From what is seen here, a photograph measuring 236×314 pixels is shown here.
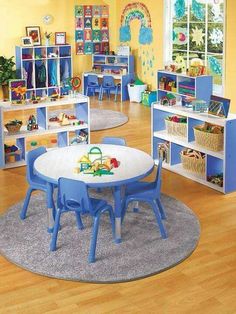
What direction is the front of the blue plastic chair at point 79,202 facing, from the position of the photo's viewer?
facing away from the viewer and to the right of the viewer

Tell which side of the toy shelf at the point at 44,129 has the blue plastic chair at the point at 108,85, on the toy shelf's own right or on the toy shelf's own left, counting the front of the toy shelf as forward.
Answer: on the toy shelf's own left

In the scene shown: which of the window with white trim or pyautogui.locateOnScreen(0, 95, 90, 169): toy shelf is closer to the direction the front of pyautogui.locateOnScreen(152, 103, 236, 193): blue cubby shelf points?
the toy shelf

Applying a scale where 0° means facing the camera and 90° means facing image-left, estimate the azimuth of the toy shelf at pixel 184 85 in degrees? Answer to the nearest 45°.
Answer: approximately 45°

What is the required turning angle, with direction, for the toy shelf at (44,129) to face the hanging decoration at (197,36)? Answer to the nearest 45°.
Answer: approximately 90° to its left

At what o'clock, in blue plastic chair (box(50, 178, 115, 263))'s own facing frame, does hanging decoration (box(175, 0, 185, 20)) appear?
The hanging decoration is roughly at 11 o'clock from the blue plastic chair.

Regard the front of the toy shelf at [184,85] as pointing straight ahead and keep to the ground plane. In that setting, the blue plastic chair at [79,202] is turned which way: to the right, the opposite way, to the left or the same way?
the opposite way

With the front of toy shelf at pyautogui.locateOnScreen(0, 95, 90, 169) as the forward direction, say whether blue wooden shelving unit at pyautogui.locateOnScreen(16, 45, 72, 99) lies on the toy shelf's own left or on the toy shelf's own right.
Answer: on the toy shelf's own left

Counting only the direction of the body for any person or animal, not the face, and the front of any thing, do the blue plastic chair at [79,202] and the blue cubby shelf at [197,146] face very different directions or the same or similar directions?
very different directions
